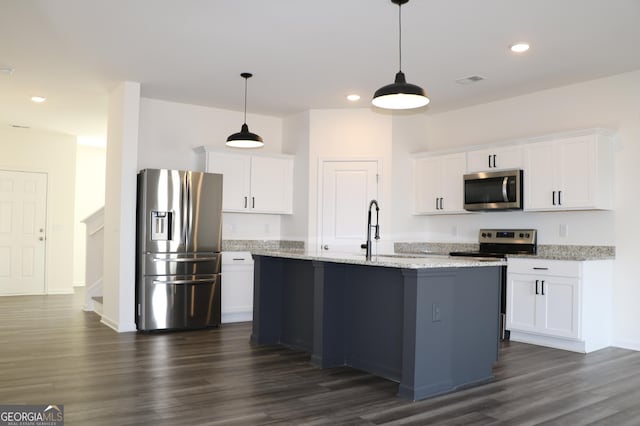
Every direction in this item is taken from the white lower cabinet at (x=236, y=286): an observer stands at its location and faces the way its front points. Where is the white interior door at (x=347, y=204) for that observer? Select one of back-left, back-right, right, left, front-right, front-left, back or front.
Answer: left

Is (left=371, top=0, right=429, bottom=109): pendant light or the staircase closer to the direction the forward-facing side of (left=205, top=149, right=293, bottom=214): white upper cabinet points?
the pendant light

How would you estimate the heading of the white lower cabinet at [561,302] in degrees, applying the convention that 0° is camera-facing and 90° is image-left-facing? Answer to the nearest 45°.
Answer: approximately 45°

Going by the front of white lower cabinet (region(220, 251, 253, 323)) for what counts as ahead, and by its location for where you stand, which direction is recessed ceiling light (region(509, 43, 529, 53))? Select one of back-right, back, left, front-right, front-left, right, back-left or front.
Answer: front-left

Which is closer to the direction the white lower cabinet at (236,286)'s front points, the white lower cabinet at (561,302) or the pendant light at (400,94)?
the pendant light

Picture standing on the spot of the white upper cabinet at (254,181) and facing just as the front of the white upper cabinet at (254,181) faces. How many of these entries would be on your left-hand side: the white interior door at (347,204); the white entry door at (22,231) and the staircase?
1

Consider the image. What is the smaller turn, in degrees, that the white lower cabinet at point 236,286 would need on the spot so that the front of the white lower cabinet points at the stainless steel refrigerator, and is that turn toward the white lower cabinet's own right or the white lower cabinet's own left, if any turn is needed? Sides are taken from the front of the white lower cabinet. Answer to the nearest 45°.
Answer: approximately 45° to the white lower cabinet's own right
